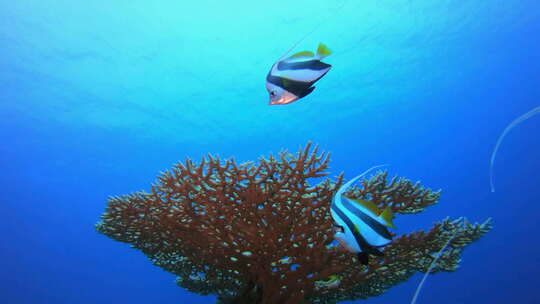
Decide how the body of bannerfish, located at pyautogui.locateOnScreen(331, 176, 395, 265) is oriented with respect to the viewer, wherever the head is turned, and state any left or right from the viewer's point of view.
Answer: facing to the left of the viewer
